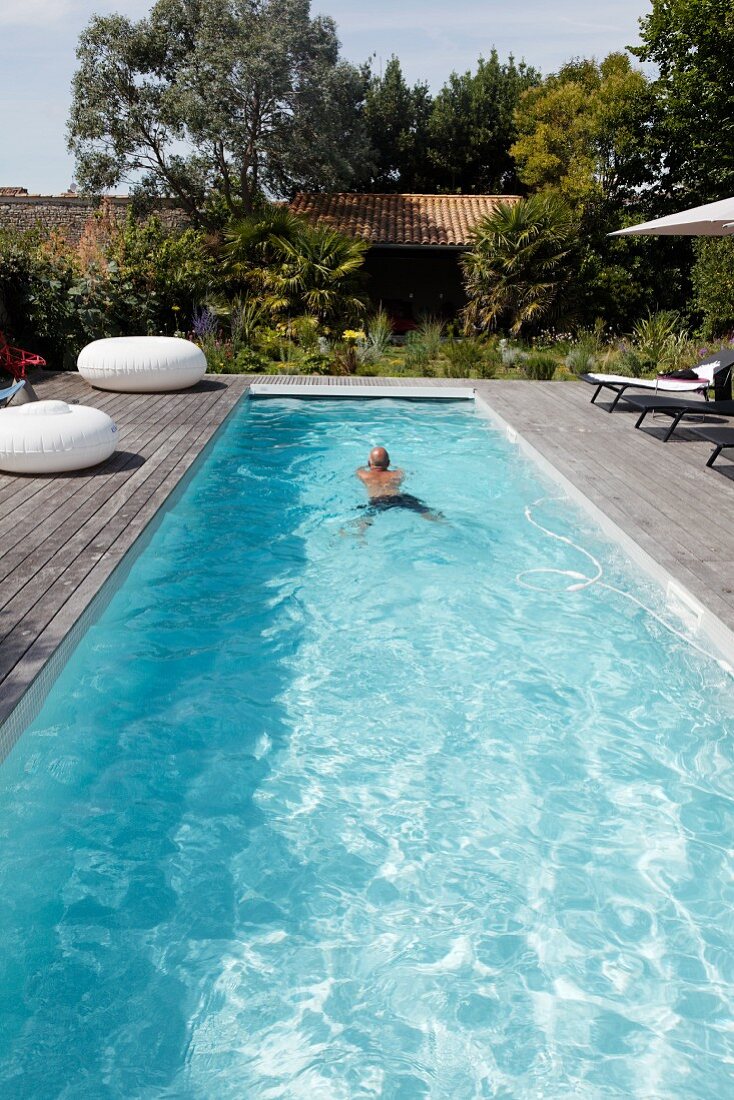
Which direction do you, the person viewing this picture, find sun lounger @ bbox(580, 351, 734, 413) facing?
facing to the left of the viewer

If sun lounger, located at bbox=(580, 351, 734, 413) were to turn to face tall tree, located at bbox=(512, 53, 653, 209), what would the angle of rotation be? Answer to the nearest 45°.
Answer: approximately 90° to its right

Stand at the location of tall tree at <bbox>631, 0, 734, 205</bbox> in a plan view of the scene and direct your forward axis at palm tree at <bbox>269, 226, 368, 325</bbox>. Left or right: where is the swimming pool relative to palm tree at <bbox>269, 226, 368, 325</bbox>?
left

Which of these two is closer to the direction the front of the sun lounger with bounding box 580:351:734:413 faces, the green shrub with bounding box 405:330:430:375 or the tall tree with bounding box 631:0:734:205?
the green shrub

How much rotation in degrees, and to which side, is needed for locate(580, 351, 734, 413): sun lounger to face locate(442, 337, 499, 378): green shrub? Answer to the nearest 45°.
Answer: approximately 45° to its right

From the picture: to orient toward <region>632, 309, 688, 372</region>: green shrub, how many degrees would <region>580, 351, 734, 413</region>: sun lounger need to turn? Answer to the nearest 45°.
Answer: approximately 90° to its right

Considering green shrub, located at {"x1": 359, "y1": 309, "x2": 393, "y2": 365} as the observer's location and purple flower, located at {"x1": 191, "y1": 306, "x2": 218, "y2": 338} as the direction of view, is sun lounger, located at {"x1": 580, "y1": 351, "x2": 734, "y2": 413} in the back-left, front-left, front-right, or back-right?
back-left
